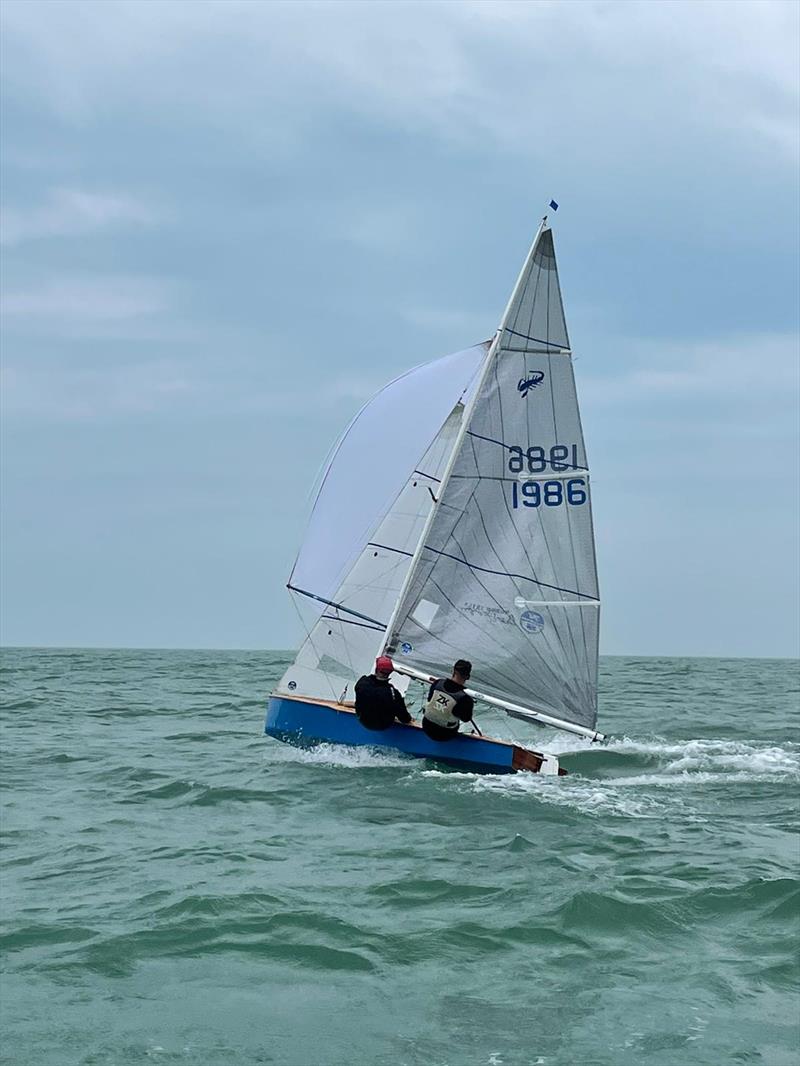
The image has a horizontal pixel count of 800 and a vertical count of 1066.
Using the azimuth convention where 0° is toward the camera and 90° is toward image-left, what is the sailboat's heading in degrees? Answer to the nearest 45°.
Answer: approximately 135°
